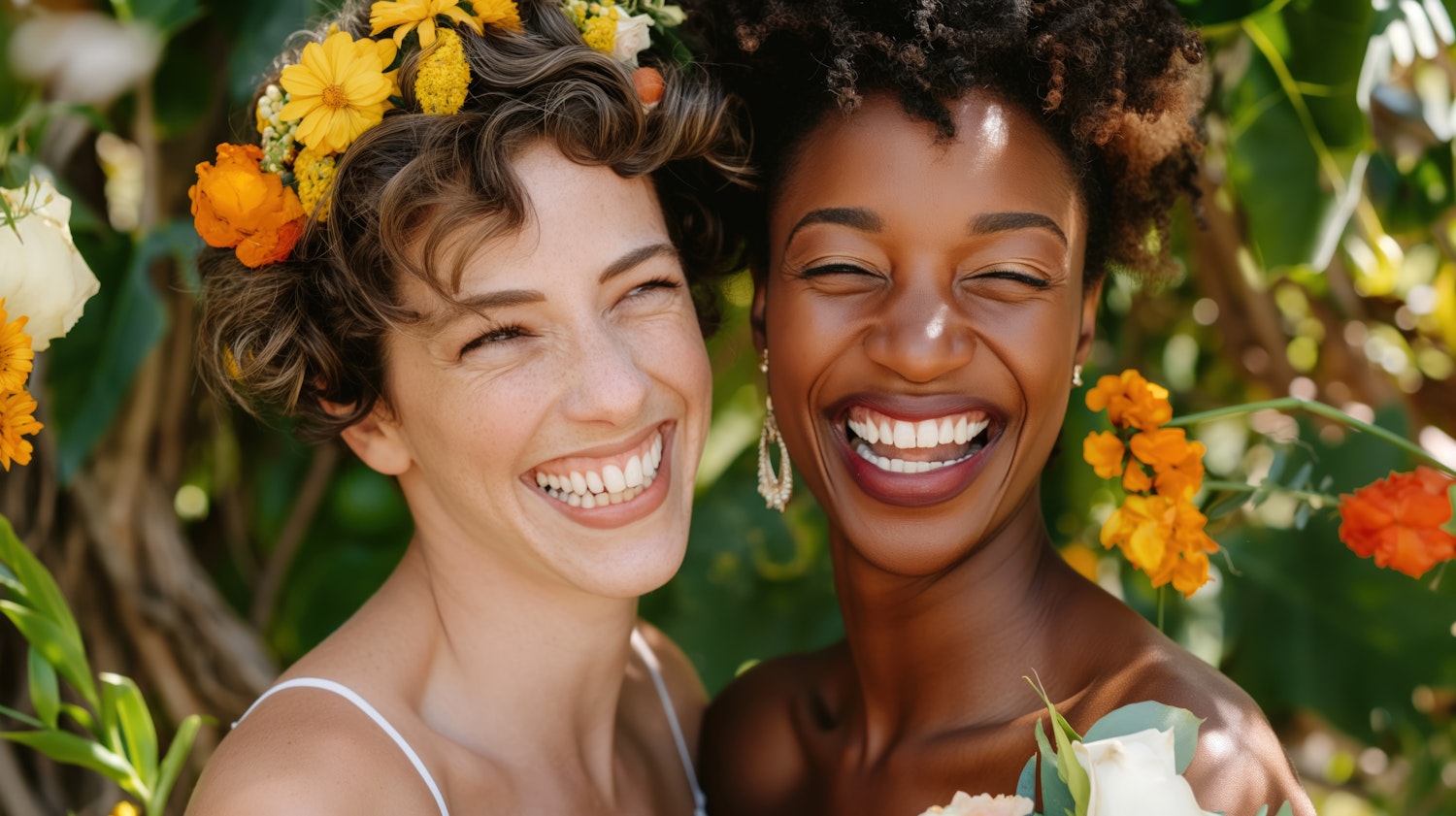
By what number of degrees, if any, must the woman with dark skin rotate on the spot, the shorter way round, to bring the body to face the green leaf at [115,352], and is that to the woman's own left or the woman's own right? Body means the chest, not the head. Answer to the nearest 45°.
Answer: approximately 90° to the woman's own right

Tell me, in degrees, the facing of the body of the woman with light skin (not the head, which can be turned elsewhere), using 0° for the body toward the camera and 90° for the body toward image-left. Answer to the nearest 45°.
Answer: approximately 315°
